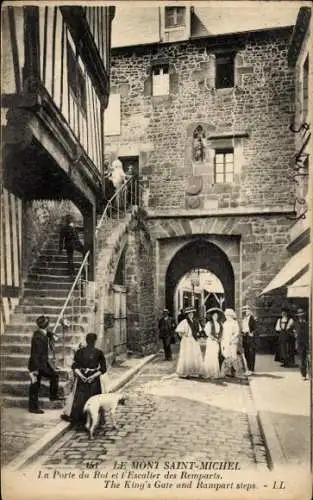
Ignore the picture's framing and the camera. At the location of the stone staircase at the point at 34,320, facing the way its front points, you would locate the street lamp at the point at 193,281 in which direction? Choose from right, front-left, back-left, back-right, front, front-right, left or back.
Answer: back-left

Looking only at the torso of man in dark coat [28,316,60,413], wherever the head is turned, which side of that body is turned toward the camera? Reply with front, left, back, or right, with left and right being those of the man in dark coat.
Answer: right

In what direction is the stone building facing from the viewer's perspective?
toward the camera

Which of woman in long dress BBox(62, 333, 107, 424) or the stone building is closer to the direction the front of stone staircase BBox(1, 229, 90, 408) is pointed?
the woman in long dress

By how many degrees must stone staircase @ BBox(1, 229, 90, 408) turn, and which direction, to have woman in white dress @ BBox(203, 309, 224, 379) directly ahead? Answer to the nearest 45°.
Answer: approximately 135° to its left

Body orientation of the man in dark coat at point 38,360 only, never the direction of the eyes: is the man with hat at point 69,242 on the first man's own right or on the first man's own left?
on the first man's own left

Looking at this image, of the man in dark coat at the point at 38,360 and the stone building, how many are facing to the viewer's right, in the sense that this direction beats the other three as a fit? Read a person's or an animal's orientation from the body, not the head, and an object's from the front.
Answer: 1

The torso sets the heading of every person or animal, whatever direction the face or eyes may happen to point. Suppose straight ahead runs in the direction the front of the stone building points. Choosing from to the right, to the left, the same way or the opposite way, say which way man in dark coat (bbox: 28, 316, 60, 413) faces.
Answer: to the left

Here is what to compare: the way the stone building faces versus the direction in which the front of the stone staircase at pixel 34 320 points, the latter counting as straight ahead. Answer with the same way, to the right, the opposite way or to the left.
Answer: the same way

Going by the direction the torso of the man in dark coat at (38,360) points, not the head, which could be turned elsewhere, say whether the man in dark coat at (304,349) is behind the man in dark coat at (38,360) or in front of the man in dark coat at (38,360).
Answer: in front

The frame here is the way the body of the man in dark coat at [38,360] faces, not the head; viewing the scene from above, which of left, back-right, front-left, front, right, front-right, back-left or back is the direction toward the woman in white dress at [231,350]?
front-left

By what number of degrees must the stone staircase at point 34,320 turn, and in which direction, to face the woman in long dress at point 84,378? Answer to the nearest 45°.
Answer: approximately 45° to its left

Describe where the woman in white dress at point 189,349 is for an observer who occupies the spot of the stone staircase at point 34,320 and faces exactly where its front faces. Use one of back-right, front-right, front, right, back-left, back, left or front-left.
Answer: back-left

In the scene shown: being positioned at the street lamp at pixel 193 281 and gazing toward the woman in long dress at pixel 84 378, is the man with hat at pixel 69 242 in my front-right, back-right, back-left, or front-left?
front-right

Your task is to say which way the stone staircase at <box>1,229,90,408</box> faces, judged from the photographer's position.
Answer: facing the viewer
